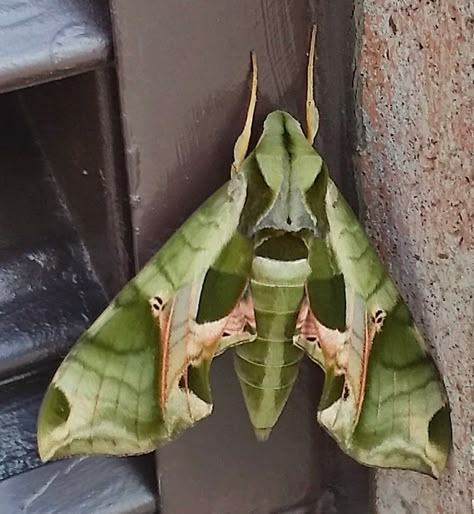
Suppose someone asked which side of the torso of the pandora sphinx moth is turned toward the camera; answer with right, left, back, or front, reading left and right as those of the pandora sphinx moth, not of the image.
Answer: back
